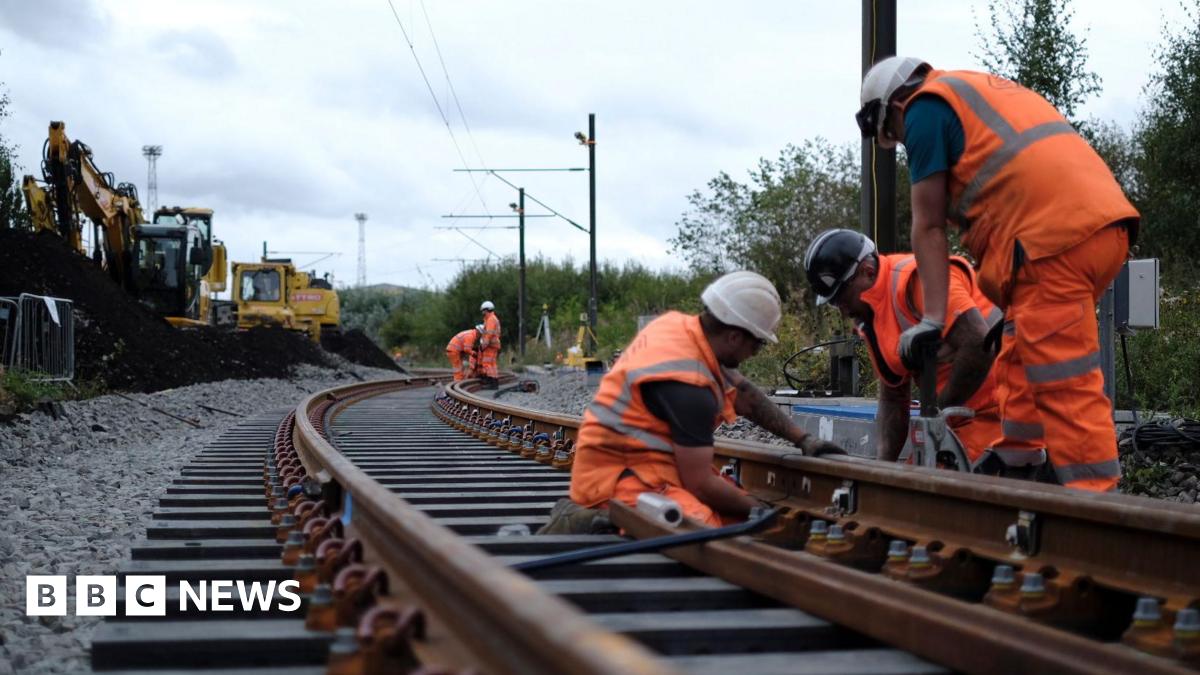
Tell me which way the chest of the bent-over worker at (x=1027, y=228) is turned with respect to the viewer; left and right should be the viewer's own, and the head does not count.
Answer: facing to the left of the viewer

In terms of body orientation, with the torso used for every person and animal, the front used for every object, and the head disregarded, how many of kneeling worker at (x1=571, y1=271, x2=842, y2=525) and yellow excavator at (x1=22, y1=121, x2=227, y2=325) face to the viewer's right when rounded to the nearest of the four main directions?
1

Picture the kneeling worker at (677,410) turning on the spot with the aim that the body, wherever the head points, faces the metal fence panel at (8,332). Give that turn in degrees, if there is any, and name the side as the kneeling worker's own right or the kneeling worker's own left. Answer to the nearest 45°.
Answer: approximately 135° to the kneeling worker's own left

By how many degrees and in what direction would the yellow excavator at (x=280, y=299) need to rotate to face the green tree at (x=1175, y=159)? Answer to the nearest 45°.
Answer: approximately 135° to its left

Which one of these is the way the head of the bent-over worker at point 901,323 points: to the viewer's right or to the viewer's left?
to the viewer's left

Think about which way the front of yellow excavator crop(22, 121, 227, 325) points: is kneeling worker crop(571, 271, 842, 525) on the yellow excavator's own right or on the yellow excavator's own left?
on the yellow excavator's own left

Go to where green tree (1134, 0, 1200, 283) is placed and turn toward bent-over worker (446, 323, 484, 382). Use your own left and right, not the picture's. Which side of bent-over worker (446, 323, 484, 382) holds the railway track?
left

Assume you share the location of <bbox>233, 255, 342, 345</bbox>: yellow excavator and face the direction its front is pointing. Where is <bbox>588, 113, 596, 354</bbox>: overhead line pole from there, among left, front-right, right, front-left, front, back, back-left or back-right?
back-left

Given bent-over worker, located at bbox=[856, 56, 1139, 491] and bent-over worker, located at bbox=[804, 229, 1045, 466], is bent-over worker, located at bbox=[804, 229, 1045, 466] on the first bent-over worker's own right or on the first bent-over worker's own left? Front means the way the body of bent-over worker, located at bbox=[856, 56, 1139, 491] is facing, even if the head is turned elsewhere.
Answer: on the first bent-over worker's own right
